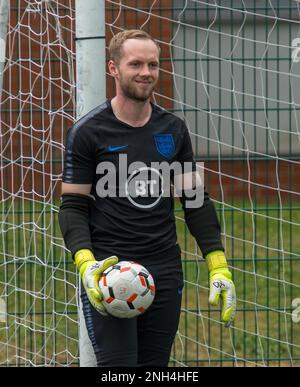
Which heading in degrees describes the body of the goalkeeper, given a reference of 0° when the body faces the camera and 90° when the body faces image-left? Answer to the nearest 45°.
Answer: approximately 315°
